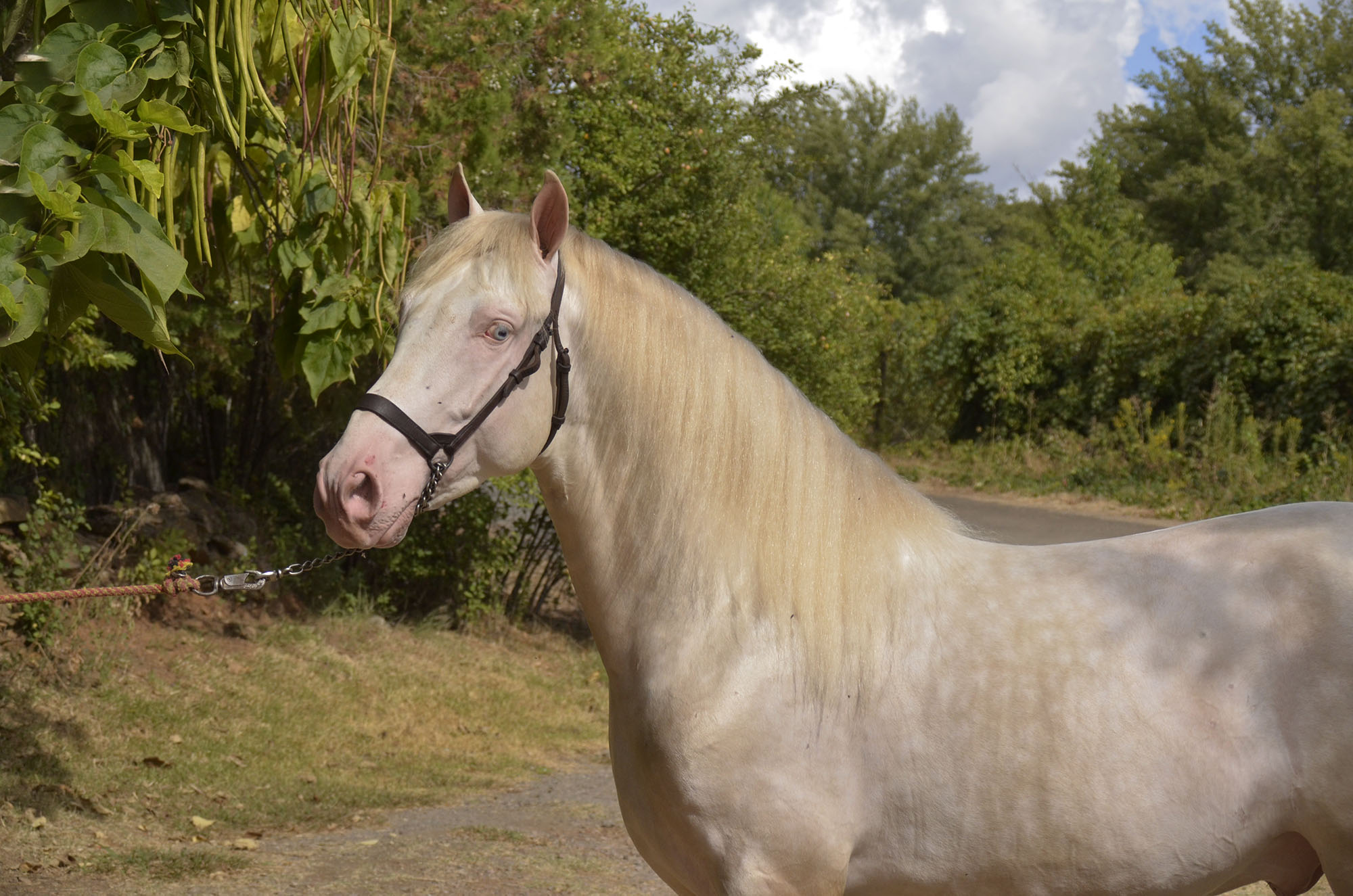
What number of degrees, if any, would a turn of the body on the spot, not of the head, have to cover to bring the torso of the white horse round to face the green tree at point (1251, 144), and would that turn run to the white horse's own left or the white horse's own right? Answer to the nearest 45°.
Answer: approximately 90° to the white horse's own right

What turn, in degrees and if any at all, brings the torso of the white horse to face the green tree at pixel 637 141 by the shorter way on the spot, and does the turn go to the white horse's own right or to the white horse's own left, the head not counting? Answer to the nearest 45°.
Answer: approximately 90° to the white horse's own right

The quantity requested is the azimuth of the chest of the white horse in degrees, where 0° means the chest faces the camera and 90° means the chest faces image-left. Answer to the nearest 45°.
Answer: approximately 90°

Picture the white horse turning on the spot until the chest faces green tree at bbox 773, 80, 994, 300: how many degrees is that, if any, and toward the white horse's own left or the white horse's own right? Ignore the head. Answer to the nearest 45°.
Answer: approximately 90° to the white horse's own right

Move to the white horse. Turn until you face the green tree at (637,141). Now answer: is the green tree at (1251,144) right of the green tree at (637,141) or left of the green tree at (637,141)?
right

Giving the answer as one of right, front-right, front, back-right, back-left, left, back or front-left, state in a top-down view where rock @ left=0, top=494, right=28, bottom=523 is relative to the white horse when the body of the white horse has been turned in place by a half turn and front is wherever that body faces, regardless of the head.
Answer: back-left
